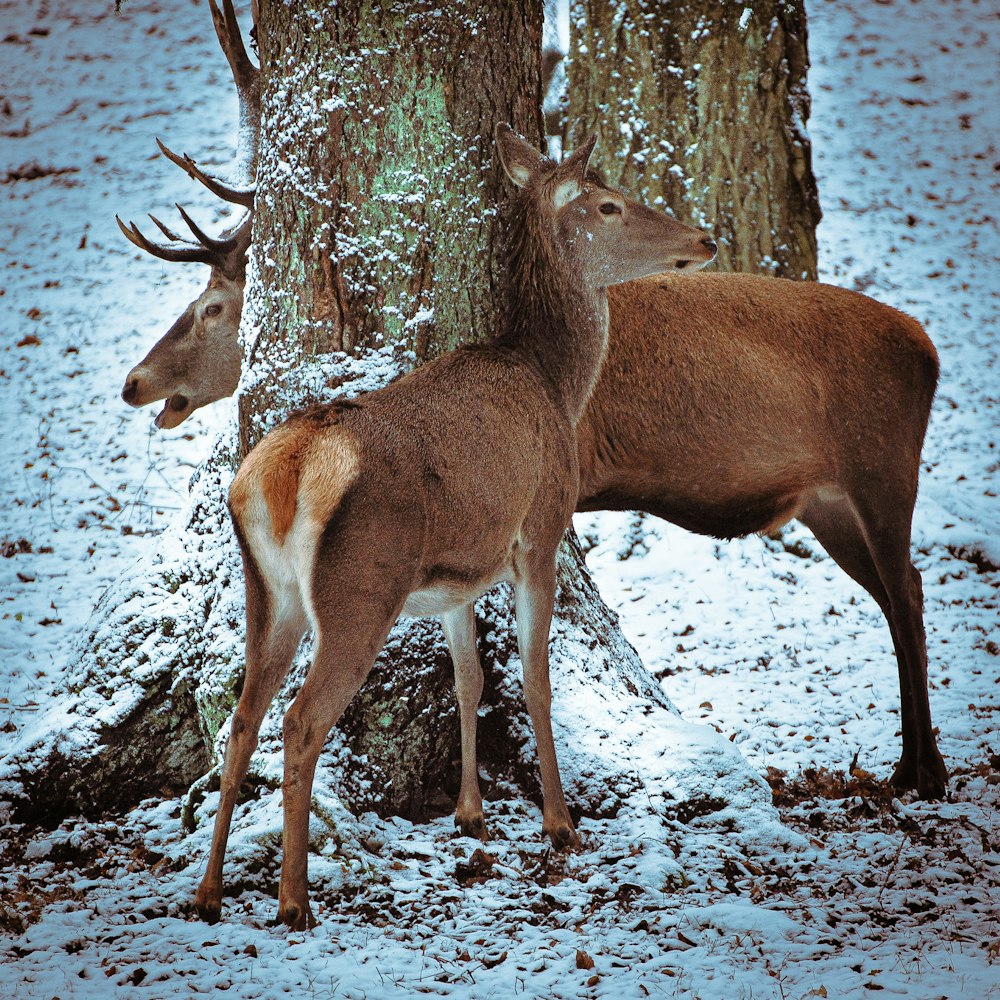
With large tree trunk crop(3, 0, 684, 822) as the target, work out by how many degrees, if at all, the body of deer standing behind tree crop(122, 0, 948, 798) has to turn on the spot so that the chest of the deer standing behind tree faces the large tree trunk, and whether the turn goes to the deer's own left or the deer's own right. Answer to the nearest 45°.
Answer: approximately 45° to the deer's own left

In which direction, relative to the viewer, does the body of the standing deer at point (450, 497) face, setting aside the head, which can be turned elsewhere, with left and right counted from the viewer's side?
facing away from the viewer and to the right of the viewer

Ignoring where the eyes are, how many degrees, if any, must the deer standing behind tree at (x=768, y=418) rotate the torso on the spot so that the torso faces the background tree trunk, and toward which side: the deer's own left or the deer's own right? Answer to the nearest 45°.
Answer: approximately 90° to the deer's own right

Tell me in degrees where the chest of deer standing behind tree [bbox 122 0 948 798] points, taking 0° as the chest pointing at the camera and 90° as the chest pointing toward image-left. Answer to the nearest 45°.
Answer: approximately 90°

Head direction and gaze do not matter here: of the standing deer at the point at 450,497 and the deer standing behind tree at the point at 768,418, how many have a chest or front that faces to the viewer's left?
1

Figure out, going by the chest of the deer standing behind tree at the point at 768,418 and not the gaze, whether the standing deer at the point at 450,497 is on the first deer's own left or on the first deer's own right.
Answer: on the first deer's own left

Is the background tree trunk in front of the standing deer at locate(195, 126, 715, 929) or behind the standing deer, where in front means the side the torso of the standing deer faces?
in front
